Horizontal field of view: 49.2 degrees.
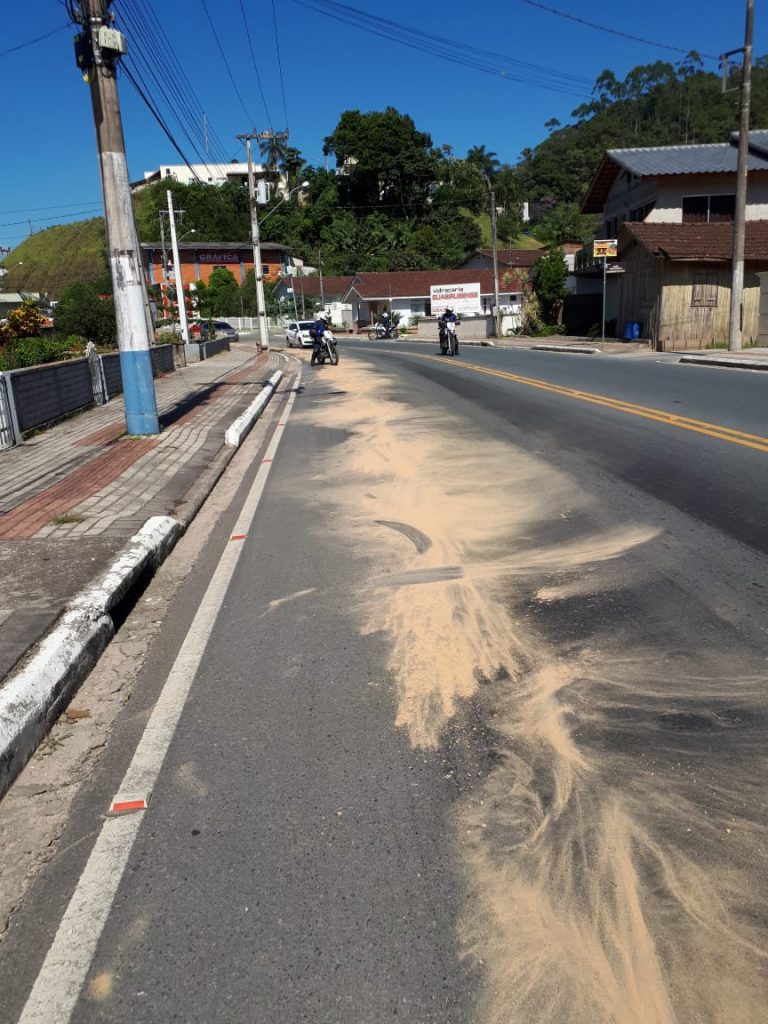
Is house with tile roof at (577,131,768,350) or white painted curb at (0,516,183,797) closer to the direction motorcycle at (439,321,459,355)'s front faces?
the white painted curb

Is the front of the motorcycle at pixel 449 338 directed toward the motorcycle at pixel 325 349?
no

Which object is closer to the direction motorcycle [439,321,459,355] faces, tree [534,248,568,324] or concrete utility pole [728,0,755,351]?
the concrete utility pole

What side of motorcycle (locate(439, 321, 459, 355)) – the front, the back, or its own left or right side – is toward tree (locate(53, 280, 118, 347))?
right

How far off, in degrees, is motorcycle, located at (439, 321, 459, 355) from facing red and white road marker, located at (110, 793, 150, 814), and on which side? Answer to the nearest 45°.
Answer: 0° — it already faces it

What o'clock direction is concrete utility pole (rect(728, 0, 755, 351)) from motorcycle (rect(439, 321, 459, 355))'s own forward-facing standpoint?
The concrete utility pole is roughly at 10 o'clock from the motorcycle.

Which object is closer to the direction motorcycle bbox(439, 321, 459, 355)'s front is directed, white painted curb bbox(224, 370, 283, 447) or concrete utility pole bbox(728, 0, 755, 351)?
the white painted curb

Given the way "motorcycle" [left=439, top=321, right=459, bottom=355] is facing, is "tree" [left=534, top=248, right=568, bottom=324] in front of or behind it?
behind

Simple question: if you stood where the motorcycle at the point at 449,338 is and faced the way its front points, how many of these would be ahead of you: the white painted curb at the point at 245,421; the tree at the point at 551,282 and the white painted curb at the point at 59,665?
2

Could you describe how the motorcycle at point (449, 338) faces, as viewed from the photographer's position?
facing the viewer

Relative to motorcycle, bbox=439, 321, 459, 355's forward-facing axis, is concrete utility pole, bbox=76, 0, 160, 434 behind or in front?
in front

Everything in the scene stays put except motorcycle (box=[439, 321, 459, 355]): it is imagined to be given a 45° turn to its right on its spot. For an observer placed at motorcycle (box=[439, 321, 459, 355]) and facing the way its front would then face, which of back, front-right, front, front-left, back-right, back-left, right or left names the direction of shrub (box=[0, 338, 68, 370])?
front

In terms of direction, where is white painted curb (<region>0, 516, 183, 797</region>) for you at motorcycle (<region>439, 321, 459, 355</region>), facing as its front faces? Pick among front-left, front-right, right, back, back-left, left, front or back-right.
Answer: front

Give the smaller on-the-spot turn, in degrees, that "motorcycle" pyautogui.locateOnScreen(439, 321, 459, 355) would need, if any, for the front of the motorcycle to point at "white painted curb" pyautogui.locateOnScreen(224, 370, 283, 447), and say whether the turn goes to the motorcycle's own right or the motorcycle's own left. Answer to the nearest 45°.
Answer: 0° — it already faces it

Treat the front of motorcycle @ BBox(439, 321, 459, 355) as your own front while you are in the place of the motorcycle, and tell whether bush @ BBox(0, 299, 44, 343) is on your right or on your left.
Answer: on your right

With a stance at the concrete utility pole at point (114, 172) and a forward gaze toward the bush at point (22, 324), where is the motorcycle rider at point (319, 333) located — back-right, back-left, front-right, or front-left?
front-right
